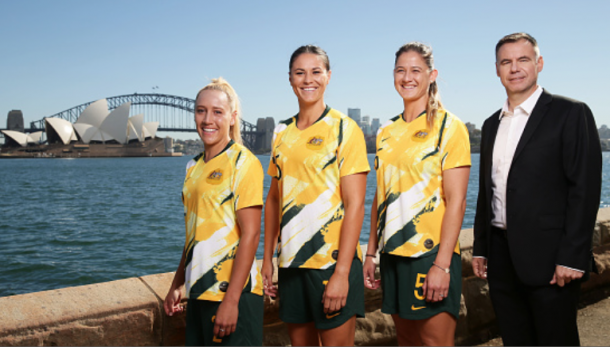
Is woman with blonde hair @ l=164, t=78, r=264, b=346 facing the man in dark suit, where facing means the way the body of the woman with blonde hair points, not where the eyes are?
no

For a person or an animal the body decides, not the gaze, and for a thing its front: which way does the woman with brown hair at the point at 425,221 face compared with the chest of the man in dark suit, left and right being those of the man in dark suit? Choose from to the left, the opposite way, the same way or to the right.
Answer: the same way

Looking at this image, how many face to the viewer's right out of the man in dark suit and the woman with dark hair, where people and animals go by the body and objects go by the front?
0

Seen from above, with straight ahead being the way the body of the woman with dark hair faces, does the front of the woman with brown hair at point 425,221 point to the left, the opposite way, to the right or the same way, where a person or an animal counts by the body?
the same way

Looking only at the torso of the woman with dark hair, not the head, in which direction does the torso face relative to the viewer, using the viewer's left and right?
facing the viewer and to the left of the viewer

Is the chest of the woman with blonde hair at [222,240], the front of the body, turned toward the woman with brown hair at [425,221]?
no

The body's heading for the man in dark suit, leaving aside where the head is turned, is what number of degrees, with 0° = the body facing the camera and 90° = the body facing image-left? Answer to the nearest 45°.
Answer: approximately 45°

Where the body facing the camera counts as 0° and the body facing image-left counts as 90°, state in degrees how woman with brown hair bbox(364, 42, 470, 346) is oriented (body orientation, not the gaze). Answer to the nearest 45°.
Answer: approximately 45°

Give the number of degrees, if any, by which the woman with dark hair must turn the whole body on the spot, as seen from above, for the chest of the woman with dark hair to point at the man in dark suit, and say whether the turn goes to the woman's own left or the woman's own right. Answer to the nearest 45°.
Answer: approximately 135° to the woman's own left

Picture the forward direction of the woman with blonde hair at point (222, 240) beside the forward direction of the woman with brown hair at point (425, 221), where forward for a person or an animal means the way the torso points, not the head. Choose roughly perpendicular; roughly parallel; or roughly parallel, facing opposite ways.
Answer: roughly parallel

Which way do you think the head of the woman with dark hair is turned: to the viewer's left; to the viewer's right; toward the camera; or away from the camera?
toward the camera

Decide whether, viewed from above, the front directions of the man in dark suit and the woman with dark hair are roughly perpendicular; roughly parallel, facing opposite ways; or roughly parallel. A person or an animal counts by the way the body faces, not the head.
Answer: roughly parallel

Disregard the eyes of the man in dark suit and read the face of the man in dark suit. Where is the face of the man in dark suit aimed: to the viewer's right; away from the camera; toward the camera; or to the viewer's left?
toward the camera
